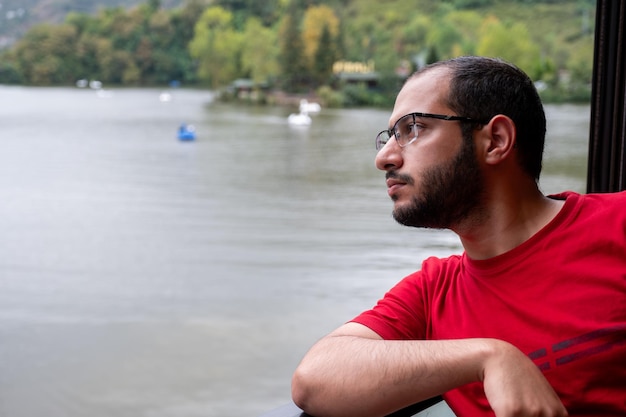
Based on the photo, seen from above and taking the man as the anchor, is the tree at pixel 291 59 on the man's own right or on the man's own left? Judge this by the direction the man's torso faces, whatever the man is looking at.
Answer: on the man's own right

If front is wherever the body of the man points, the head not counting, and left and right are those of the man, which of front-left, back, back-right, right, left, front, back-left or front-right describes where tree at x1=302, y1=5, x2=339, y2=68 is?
back-right

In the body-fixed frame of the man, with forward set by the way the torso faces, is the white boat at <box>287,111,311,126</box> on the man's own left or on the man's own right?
on the man's own right

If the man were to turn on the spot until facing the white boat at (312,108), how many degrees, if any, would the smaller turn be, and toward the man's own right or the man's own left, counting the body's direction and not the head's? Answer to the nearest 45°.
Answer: approximately 135° to the man's own right

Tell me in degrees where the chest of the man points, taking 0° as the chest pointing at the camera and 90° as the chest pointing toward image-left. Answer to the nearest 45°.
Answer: approximately 45°

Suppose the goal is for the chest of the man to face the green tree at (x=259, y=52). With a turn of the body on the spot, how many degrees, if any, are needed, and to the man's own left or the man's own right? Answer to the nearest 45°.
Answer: approximately 135° to the man's own right

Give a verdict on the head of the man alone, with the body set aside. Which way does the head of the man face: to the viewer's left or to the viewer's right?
to the viewer's left
